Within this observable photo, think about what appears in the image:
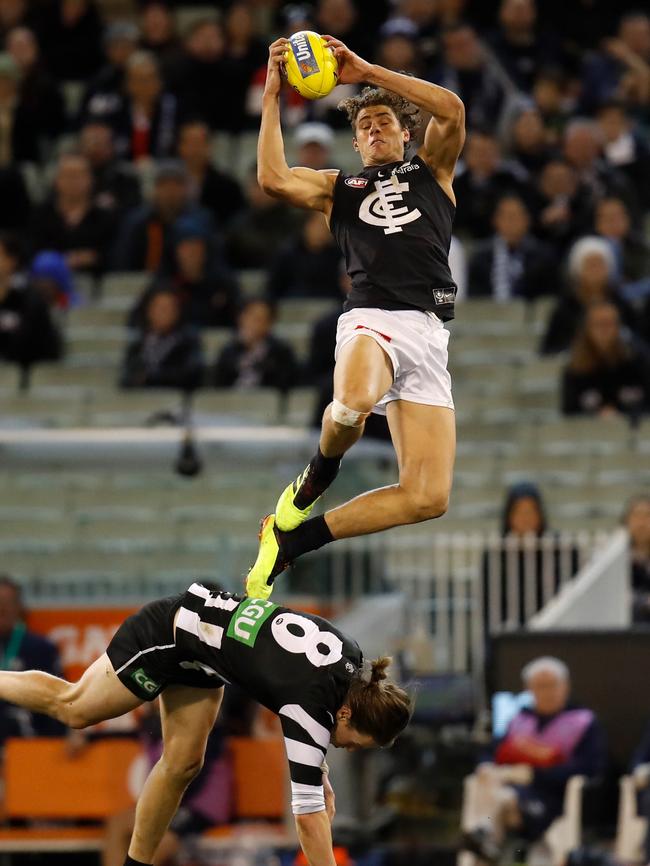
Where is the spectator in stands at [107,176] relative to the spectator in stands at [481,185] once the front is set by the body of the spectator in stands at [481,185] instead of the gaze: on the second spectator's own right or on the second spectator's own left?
on the second spectator's own right

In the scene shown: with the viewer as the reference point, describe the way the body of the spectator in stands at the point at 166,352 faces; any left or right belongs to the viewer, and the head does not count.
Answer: facing the viewer

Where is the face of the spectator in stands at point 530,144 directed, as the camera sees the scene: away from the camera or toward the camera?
toward the camera

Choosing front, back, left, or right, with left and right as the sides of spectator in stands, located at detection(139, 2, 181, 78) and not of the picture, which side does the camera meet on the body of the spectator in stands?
front

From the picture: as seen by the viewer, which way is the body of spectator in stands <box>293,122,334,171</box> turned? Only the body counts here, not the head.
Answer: toward the camera

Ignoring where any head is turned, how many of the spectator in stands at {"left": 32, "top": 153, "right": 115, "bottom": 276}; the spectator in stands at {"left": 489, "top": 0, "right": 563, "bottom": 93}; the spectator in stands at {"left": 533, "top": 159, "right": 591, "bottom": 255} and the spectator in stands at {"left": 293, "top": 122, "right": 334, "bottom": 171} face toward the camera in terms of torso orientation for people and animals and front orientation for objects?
4

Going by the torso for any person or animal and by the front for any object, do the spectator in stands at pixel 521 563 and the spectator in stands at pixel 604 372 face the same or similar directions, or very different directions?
same or similar directions

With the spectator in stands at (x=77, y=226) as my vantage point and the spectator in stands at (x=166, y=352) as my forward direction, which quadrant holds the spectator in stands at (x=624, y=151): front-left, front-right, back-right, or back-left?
front-left

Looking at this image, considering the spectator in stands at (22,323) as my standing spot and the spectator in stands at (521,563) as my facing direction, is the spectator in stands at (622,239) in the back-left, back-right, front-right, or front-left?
front-left

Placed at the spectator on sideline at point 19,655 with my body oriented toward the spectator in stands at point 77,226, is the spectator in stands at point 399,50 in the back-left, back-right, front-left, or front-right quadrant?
front-right

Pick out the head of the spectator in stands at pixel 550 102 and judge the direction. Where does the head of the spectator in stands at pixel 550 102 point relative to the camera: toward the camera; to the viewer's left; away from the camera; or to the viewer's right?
toward the camera

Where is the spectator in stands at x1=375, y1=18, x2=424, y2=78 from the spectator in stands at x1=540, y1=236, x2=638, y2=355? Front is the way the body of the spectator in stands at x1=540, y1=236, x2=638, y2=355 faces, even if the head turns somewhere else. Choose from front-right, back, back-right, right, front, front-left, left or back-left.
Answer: back-right
